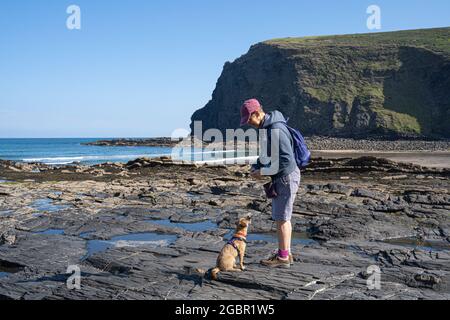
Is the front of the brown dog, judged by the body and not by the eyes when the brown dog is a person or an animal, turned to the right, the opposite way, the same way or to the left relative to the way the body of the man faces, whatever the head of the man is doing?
the opposite way

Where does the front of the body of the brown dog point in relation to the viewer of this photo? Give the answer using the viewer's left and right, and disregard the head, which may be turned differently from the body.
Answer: facing to the right of the viewer

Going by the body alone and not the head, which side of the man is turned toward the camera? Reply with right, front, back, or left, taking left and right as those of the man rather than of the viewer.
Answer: left

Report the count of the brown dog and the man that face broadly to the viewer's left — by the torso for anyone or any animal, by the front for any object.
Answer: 1
